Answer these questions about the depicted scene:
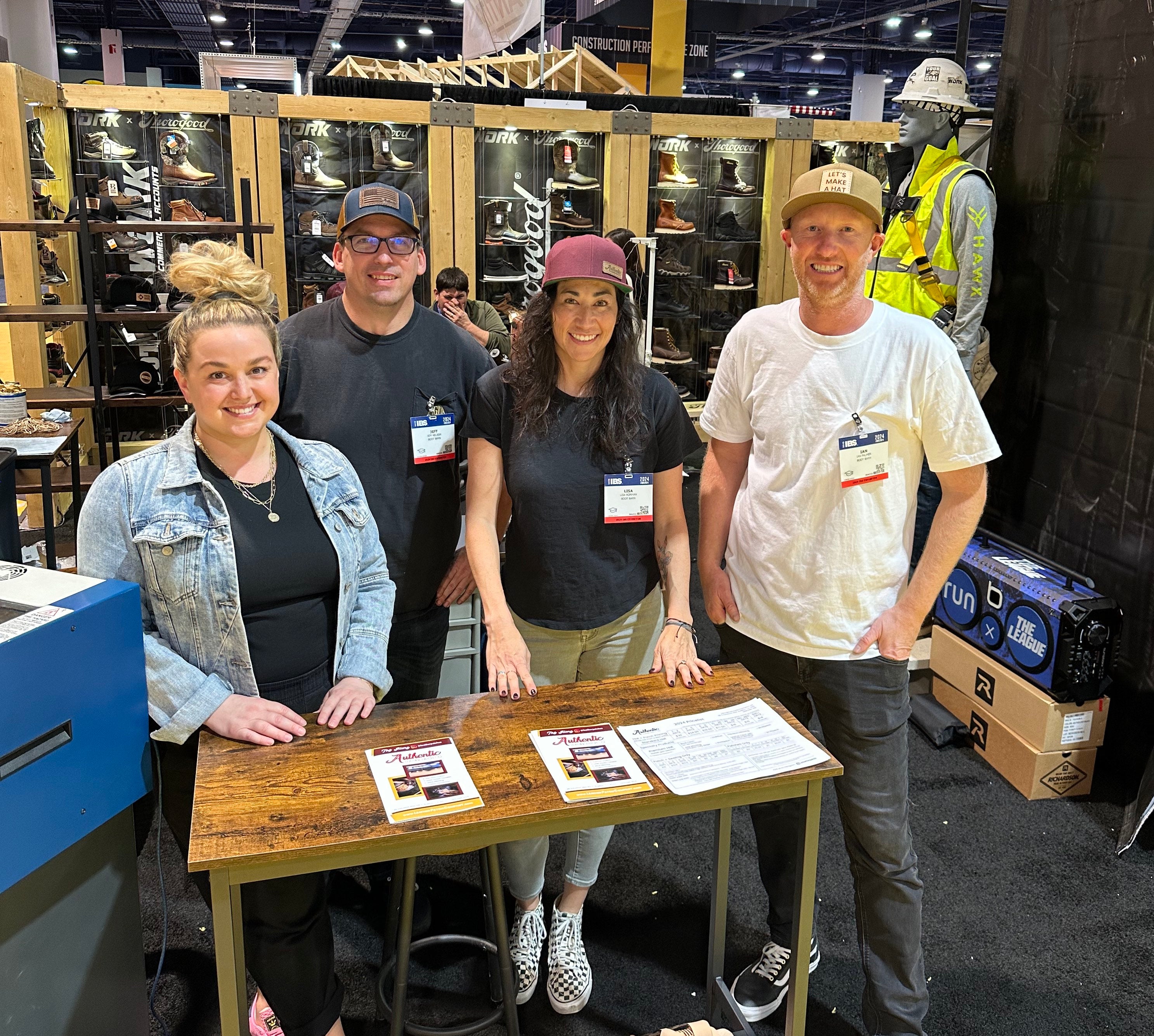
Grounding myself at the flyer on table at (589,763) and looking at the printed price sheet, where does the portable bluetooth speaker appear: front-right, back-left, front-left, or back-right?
front-left

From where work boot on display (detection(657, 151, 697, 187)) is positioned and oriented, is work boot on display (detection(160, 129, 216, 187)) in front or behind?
behind

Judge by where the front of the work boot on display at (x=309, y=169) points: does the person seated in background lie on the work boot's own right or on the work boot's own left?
on the work boot's own right

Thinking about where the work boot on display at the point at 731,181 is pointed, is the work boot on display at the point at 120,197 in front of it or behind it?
behind

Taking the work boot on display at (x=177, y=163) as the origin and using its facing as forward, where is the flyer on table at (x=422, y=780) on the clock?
The flyer on table is roughly at 3 o'clock from the work boot on display.

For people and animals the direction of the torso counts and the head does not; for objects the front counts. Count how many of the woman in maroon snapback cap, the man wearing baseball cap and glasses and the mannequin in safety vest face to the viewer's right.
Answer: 0

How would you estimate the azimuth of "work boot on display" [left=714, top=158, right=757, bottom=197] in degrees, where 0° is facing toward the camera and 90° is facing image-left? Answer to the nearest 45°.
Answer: approximately 270°

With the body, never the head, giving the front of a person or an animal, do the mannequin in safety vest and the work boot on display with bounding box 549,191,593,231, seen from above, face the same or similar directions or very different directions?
very different directions

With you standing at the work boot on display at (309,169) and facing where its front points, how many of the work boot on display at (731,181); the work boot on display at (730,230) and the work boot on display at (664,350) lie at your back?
0

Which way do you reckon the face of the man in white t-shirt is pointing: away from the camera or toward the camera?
toward the camera

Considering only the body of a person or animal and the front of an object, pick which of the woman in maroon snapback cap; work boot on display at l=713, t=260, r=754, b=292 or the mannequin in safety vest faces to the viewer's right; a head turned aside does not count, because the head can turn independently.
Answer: the work boot on display

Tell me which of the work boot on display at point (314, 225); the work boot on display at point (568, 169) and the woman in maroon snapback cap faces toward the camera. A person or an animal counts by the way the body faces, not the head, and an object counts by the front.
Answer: the woman in maroon snapback cap

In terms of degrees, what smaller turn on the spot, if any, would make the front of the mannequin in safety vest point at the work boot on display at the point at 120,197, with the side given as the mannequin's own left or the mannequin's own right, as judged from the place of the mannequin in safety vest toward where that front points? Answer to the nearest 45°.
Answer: approximately 45° to the mannequin's own right

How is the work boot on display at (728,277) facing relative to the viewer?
to the viewer's right

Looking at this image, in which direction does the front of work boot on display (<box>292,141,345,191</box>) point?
to the viewer's right

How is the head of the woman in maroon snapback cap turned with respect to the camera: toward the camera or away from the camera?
toward the camera

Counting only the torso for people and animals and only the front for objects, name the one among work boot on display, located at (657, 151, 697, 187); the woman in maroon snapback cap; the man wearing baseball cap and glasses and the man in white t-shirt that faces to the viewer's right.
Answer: the work boot on display

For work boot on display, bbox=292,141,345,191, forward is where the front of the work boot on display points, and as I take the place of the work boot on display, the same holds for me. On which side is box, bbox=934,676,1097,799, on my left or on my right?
on my right

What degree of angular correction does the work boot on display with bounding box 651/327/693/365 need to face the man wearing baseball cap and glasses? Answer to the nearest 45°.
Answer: approximately 90° to its right

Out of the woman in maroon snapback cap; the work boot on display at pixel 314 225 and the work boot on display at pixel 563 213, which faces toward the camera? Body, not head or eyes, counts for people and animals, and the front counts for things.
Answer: the woman in maroon snapback cap

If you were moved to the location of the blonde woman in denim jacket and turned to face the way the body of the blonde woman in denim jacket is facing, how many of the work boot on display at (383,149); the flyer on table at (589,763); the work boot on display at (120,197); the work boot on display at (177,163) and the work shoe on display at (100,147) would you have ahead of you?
1

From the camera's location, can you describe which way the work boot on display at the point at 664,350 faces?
facing to the right of the viewer
